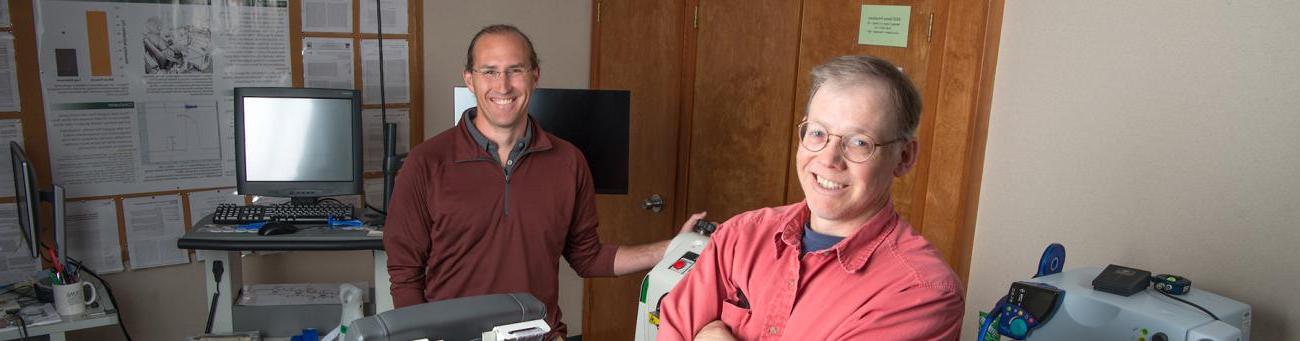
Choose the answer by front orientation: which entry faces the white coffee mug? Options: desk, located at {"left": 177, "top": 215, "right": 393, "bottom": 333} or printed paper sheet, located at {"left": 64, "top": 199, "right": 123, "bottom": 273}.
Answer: the printed paper sheet

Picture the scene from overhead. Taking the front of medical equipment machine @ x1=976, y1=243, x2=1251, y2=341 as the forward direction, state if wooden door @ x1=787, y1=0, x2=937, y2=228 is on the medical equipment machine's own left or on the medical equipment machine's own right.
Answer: on the medical equipment machine's own right

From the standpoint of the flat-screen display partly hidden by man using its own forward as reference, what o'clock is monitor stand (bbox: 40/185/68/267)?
The monitor stand is roughly at 3 o'clock from the flat-screen display partly hidden by man.

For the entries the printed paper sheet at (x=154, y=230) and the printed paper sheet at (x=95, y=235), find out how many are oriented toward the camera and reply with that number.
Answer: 2

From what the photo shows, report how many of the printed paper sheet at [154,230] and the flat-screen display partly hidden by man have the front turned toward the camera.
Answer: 2

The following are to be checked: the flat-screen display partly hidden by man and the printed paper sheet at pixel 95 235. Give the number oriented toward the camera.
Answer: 2

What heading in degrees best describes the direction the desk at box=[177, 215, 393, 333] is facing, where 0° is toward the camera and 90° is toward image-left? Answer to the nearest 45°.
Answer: approximately 0°

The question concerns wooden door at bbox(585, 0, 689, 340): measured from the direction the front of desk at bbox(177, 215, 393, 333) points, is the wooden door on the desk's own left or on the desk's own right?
on the desk's own left
